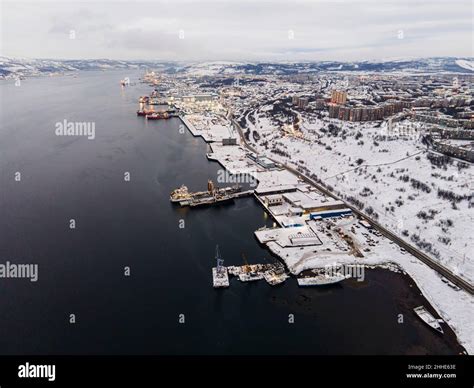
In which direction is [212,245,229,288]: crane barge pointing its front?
away from the camera

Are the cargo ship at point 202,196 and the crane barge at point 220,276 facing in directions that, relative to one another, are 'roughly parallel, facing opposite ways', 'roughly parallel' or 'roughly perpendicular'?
roughly perpendicular

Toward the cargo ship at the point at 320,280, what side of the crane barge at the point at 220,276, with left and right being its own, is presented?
right

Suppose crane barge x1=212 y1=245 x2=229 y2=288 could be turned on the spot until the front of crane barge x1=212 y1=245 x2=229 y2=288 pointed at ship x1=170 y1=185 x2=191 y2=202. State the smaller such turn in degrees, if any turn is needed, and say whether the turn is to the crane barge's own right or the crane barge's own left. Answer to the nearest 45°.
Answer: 0° — it already faces it
